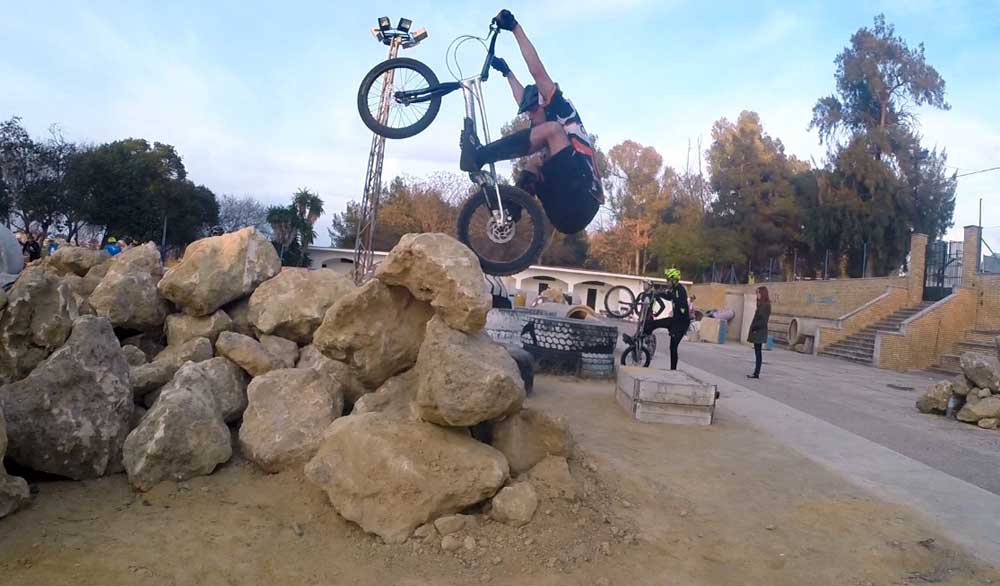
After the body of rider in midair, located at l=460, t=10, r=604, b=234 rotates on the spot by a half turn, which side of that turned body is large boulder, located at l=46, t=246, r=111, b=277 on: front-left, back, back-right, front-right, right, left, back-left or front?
back

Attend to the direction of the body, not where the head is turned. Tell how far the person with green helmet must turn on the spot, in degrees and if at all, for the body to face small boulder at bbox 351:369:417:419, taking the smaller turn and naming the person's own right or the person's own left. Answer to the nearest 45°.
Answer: approximately 45° to the person's own left

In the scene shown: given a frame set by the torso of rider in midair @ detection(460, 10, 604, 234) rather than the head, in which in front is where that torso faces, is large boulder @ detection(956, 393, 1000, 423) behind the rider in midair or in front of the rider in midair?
behind

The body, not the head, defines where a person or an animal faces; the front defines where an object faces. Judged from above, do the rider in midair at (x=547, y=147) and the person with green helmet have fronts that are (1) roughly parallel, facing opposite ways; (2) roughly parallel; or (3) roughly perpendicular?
roughly parallel

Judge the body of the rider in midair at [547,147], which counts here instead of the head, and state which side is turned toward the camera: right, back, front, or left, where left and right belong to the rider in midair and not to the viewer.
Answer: left

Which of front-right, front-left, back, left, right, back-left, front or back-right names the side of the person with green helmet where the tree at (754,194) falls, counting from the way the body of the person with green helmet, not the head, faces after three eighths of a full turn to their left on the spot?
back-left

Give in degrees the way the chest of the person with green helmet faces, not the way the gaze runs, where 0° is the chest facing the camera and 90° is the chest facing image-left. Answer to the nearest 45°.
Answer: approximately 90°

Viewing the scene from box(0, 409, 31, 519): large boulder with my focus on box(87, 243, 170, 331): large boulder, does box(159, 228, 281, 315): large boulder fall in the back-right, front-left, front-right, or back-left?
front-right

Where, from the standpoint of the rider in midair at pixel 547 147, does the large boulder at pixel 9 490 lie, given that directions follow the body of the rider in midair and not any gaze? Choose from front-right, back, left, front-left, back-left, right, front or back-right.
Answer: front-left

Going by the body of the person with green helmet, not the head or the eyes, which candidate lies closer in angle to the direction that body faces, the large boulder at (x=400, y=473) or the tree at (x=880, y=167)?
the large boulder

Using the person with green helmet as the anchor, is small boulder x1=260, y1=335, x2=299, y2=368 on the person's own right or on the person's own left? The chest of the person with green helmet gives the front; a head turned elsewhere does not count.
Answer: on the person's own left

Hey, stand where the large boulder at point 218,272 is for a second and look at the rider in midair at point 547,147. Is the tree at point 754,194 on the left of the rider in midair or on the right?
left

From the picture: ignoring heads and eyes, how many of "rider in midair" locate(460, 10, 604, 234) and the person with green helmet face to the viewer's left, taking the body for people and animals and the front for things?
2

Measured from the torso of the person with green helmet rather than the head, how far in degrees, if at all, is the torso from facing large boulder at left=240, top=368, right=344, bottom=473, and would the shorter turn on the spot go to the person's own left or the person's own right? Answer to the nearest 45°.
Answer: approximately 45° to the person's own left

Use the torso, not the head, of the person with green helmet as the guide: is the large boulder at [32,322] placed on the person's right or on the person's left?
on the person's left
